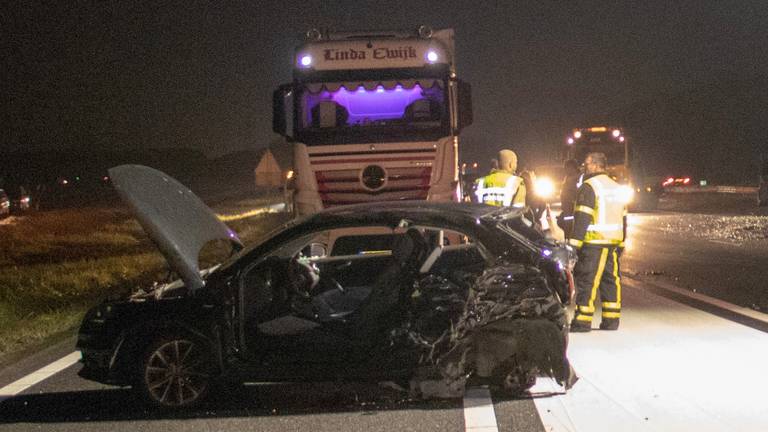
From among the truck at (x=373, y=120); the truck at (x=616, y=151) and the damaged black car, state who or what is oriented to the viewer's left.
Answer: the damaged black car

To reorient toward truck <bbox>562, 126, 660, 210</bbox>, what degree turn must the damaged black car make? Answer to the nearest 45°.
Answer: approximately 135° to its right

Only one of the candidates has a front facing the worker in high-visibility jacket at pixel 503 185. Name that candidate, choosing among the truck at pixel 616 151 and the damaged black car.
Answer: the truck

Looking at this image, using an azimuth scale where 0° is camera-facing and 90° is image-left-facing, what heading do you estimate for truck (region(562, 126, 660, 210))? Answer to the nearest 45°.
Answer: approximately 0°

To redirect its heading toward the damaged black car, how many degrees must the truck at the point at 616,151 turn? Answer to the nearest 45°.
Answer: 0° — it already faces it

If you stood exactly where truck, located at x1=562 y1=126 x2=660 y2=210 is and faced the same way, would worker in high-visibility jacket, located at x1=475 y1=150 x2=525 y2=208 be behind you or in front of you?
in front

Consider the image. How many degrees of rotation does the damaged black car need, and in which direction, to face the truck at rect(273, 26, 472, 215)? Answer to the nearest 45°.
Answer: approximately 90° to its right

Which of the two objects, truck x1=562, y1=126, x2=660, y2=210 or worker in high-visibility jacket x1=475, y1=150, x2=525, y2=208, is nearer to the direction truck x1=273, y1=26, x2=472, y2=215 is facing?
the worker in high-visibility jacket

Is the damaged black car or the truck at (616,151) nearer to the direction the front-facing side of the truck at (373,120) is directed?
the damaged black car

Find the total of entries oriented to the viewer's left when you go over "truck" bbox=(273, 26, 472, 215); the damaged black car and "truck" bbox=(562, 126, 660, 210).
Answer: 1

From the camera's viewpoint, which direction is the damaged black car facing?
to the viewer's left
